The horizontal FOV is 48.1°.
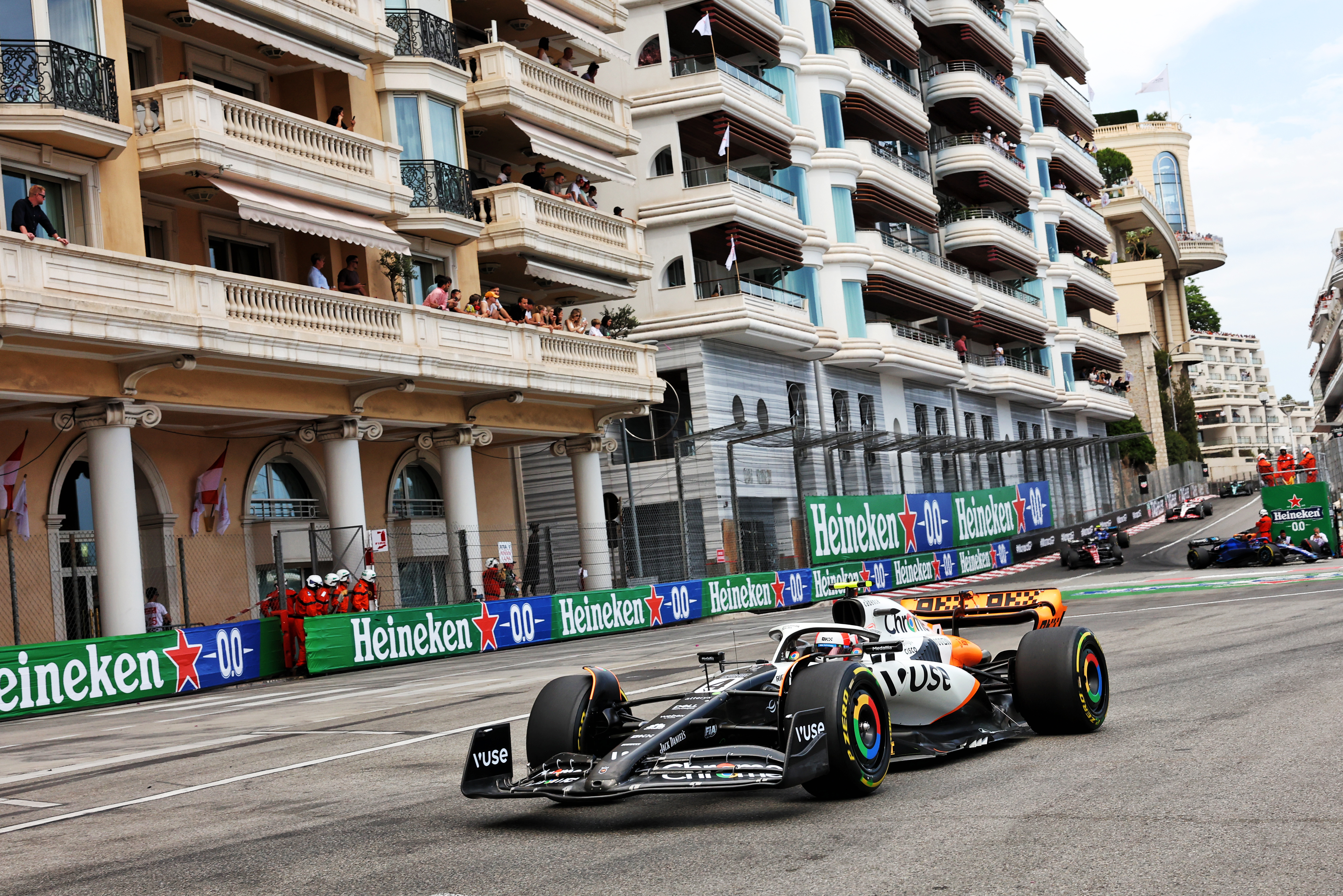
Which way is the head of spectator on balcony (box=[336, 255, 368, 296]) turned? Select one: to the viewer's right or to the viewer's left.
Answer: to the viewer's right

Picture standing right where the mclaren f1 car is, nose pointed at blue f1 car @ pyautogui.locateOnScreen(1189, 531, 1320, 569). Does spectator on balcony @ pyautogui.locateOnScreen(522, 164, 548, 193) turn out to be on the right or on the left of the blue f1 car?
left

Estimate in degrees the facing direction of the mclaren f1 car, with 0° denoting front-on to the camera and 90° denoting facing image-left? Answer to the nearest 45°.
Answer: approximately 45°

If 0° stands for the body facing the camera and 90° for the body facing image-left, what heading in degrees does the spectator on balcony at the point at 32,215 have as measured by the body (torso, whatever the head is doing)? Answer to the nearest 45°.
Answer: approximately 315°

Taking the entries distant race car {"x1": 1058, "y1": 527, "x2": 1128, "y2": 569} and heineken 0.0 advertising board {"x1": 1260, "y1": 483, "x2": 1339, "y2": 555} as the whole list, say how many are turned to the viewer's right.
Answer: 0

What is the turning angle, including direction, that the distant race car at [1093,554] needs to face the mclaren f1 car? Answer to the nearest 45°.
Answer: approximately 45° to its left

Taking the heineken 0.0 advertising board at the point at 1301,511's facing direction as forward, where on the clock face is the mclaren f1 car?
The mclaren f1 car is roughly at 12 o'clock from the heineken 0.0 advertising board.

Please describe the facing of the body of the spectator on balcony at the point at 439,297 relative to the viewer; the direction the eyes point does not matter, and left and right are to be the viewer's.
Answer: facing the viewer and to the right of the viewer

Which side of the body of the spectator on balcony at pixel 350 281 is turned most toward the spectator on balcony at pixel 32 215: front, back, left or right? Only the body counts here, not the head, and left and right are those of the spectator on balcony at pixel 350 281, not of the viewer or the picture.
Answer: right
